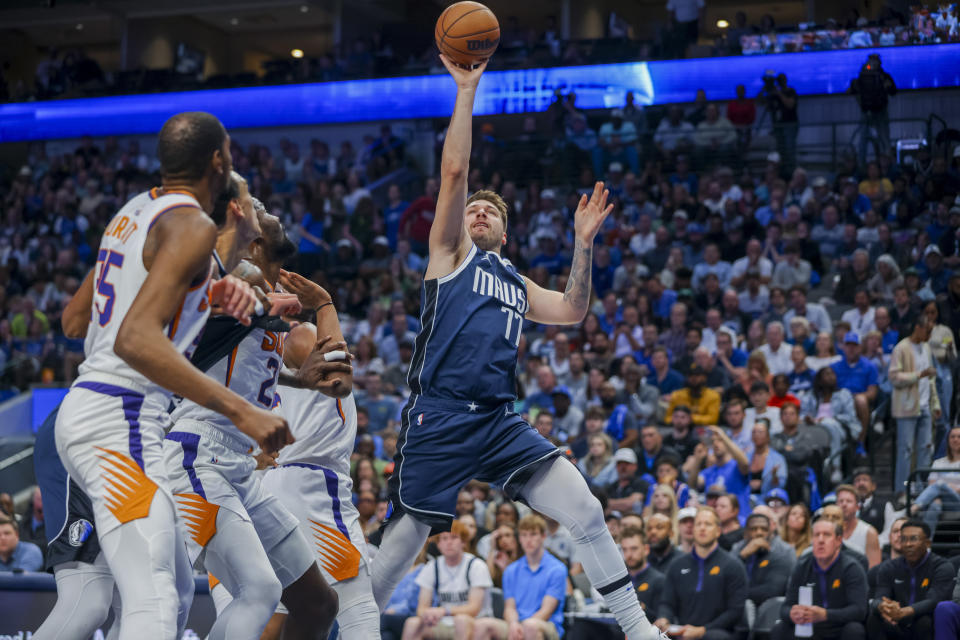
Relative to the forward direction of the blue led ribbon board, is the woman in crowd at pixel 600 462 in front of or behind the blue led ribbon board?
in front

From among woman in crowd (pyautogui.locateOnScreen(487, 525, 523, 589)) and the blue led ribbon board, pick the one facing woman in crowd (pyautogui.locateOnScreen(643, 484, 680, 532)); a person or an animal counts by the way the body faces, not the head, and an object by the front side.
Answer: the blue led ribbon board

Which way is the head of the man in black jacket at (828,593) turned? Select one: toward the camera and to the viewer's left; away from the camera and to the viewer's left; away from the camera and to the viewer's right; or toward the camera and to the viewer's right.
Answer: toward the camera and to the viewer's left

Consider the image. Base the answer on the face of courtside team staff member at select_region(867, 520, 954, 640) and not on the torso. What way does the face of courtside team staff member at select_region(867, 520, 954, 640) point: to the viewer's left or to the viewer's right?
to the viewer's left

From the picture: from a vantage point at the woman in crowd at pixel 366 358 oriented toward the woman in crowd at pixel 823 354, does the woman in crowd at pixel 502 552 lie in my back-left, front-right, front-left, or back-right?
front-right

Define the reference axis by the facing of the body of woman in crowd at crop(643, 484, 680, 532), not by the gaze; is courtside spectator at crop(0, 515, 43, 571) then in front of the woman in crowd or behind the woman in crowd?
in front

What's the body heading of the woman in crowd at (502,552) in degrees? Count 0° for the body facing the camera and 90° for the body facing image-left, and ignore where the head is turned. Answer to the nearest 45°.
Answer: approximately 0°

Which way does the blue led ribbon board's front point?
toward the camera

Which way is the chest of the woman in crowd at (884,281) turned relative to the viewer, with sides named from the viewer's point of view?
facing the viewer and to the left of the viewer

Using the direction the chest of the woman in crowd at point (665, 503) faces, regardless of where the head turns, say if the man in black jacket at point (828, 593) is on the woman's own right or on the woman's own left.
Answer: on the woman's own left
